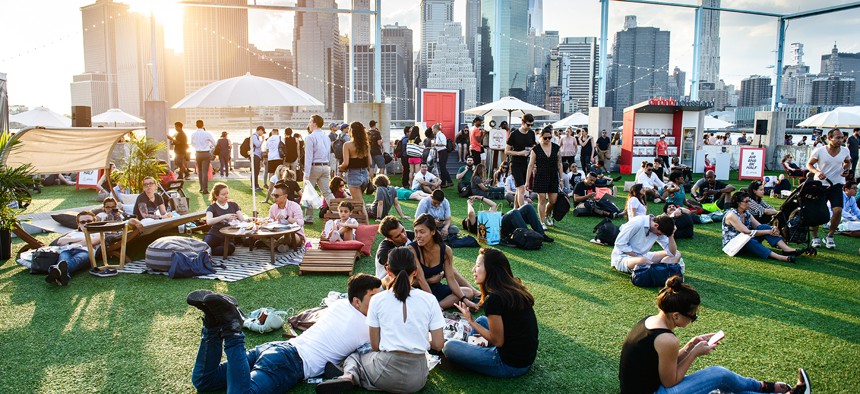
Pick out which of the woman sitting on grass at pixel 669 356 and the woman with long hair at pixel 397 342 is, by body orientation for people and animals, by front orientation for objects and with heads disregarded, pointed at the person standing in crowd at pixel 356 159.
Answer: the woman with long hair

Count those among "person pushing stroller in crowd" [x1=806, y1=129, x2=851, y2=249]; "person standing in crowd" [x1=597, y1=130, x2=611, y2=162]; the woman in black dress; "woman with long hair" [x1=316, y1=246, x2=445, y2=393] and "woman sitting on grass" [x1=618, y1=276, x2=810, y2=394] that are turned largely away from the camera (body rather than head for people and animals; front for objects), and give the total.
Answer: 1

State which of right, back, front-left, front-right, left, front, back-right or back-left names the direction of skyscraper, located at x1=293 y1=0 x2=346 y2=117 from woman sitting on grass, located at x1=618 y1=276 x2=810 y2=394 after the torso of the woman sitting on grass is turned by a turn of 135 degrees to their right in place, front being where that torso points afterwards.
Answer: right

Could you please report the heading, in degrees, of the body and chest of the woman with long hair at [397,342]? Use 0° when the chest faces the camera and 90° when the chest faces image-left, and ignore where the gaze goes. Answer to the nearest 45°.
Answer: approximately 180°

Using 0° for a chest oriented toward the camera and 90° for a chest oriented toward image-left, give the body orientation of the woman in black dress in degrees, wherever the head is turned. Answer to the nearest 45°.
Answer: approximately 0°

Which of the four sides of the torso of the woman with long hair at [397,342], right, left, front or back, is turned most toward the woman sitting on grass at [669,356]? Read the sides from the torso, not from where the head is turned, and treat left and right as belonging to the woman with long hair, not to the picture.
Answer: right

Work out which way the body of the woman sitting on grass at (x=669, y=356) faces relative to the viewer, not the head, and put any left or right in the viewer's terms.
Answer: facing to the right of the viewer

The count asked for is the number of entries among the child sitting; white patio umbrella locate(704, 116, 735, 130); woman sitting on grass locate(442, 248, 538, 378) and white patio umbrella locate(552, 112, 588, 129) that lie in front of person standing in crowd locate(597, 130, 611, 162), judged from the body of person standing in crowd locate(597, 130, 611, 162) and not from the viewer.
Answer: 2

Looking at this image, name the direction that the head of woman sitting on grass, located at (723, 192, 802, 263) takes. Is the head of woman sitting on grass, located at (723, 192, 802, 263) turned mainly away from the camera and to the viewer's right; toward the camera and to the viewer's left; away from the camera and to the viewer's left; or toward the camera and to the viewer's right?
toward the camera and to the viewer's right

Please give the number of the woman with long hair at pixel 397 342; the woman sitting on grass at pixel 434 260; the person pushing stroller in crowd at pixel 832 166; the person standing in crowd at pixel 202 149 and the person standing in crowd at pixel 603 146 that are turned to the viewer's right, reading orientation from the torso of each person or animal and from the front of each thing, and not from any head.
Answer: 0

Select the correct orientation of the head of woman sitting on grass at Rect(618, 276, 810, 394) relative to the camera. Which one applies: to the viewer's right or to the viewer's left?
to the viewer's right

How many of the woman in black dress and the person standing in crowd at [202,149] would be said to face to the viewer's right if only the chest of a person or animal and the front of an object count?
0

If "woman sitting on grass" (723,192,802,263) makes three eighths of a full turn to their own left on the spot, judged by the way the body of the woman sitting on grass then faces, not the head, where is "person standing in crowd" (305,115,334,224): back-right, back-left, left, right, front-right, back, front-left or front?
left

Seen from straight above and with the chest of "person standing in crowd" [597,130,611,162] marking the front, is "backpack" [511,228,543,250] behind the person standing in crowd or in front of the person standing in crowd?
in front

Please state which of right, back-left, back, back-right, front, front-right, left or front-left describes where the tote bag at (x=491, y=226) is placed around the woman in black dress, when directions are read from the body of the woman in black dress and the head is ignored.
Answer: front-right
